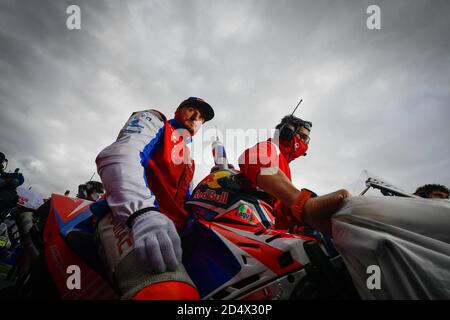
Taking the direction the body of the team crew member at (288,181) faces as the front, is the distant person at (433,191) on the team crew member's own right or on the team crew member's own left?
on the team crew member's own left
